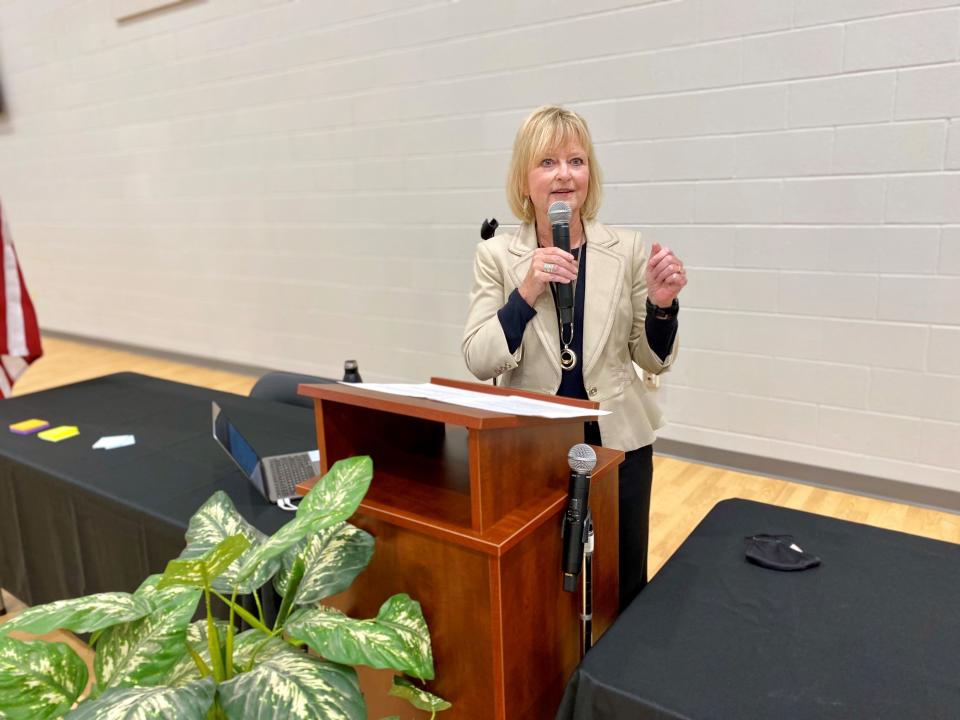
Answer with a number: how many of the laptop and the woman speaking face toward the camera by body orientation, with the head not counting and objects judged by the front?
1

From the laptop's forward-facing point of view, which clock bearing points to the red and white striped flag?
The red and white striped flag is roughly at 8 o'clock from the laptop.

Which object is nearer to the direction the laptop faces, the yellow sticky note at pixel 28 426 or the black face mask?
the black face mask

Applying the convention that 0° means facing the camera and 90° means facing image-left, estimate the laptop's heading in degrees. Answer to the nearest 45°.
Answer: approximately 270°

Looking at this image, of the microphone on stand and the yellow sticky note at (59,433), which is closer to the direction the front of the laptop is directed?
the microphone on stand

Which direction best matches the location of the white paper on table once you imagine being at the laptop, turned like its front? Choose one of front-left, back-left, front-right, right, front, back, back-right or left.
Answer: back-left

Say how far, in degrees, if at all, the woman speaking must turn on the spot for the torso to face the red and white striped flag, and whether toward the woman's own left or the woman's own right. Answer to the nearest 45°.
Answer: approximately 135° to the woman's own right

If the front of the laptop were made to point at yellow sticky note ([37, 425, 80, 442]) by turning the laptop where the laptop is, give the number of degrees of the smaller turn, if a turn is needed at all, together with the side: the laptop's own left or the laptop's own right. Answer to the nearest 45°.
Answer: approximately 135° to the laptop's own left
